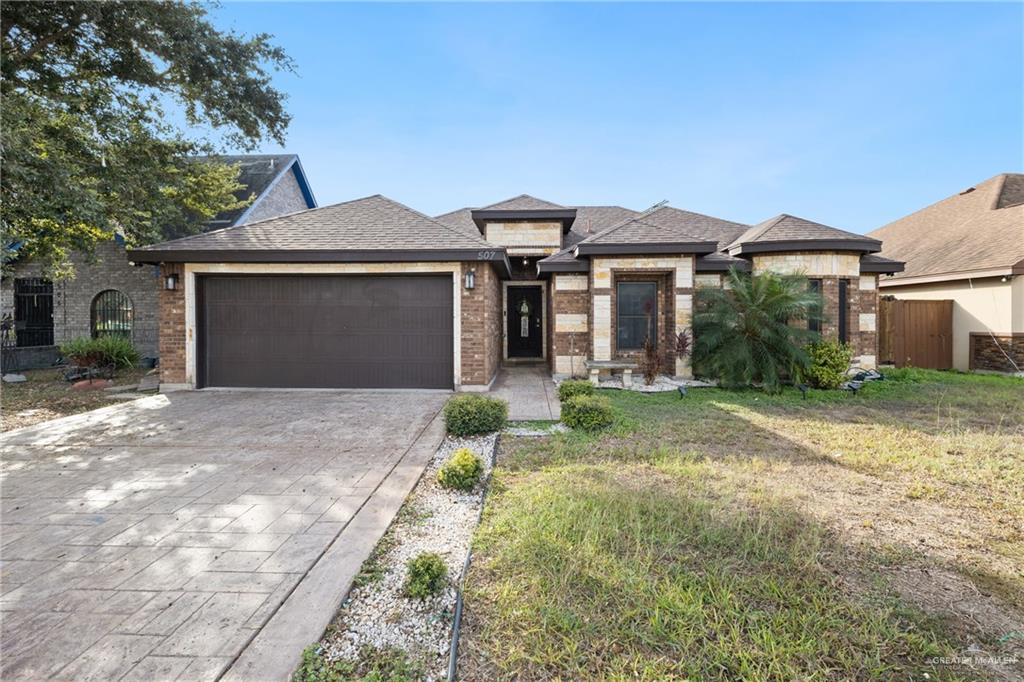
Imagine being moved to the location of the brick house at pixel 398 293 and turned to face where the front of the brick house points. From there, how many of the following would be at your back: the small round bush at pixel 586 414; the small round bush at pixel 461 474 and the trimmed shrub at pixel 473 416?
0

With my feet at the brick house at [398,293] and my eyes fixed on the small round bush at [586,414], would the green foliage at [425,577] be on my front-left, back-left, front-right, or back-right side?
front-right

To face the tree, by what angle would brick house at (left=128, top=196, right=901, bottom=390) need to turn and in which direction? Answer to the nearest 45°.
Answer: approximately 90° to its right

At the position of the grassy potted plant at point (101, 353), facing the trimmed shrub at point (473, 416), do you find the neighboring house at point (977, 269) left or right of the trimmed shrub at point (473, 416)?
left

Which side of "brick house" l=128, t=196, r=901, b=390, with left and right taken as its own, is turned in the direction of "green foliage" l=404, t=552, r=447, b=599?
front

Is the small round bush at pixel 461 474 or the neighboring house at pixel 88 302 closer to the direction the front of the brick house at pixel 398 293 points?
the small round bush

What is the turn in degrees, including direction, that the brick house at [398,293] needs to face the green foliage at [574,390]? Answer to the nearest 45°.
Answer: approximately 45° to its left

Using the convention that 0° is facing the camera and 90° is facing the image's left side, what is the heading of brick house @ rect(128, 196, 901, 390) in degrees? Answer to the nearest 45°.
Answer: approximately 0°

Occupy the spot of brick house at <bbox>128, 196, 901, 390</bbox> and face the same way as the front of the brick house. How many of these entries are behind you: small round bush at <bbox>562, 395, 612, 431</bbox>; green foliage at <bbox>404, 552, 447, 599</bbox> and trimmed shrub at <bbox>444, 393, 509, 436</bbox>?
0

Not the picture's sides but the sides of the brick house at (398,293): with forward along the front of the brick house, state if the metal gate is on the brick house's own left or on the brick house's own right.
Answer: on the brick house's own right

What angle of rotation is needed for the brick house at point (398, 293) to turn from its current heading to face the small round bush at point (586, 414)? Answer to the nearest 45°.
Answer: approximately 45° to its left

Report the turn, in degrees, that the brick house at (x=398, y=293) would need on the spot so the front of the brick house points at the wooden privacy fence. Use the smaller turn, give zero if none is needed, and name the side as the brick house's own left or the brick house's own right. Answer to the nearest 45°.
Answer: approximately 90° to the brick house's own left

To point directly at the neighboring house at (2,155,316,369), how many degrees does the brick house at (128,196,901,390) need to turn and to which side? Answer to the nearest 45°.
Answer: approximately 135° to its right
